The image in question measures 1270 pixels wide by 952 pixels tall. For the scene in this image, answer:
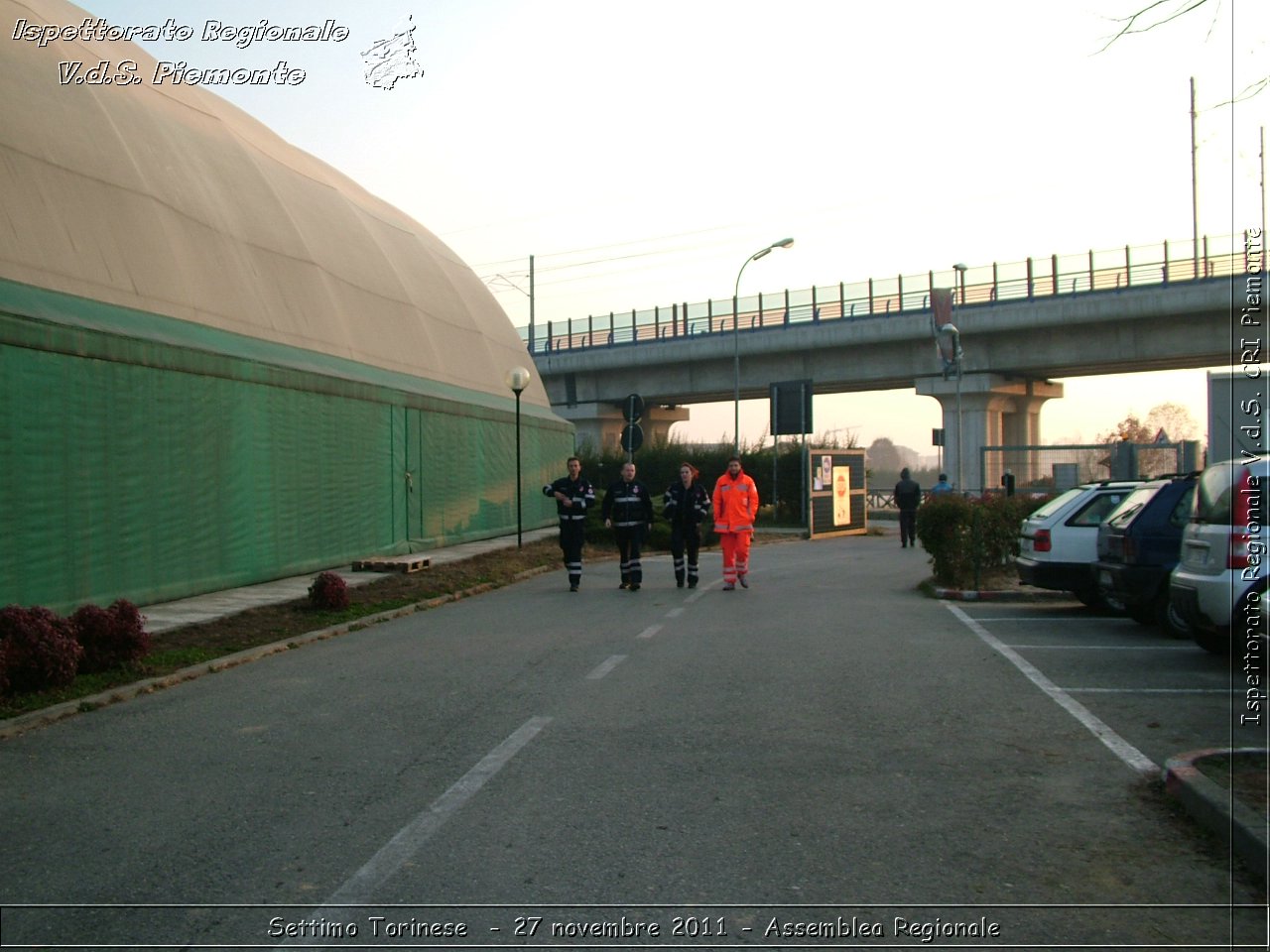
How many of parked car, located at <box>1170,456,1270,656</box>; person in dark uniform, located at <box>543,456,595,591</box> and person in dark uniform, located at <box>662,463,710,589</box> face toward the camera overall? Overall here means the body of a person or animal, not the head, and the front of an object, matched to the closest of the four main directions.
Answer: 2

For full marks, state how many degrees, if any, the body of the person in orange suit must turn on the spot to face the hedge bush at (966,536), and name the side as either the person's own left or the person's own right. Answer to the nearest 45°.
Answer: approximately 90° to the person's own left

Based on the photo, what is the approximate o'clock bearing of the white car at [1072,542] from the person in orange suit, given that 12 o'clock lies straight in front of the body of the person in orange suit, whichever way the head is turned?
The white car is roughly at 10 o'clock from the person in orange suit.

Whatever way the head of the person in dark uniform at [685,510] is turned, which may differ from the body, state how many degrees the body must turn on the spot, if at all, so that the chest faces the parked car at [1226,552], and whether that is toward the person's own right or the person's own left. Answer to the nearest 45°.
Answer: approximately 45° to the person's own left

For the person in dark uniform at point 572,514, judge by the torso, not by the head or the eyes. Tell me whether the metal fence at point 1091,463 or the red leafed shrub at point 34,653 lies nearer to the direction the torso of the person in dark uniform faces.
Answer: the red leafed shrub

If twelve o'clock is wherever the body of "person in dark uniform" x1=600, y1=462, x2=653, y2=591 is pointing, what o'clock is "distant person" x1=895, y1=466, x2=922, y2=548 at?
The distant person is roughly at 7 o'clock from the person in dark uniform.

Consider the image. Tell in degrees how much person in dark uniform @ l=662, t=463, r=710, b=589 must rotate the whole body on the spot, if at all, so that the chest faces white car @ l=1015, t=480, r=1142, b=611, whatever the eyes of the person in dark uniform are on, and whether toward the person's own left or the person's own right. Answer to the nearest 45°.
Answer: approximately 45° to the person's own left
